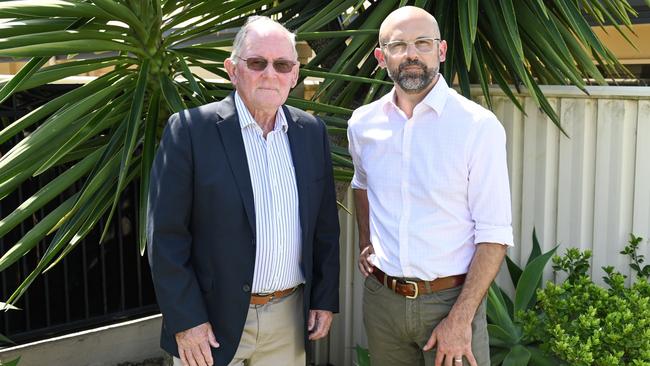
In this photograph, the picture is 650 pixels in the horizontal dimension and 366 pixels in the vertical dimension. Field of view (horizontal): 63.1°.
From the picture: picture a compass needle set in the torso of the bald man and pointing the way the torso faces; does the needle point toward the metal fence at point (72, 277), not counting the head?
no

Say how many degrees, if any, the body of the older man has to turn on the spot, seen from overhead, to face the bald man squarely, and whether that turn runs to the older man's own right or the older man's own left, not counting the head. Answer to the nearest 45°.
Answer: approximately 45° to the older man's own left

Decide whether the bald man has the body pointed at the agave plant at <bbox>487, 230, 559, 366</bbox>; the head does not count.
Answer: no

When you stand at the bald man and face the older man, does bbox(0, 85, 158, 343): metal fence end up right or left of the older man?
right

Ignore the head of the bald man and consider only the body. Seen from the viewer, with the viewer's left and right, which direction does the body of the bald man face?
facing the viewer and to the left of the viewer

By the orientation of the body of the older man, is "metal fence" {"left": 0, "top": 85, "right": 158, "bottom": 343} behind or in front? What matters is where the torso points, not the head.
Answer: behind

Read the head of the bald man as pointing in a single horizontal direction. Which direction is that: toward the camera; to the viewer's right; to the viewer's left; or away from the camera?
toward the camera

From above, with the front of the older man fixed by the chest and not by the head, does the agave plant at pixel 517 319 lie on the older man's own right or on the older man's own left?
on the older man's own left

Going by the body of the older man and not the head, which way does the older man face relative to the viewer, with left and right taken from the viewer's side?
facing the viewer and to the right of the viewer

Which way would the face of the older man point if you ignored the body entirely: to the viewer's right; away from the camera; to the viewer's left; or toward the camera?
toward the camera

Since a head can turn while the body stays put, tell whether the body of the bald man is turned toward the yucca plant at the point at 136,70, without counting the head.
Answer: no

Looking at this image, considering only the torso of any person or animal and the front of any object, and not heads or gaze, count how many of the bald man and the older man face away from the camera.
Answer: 0
